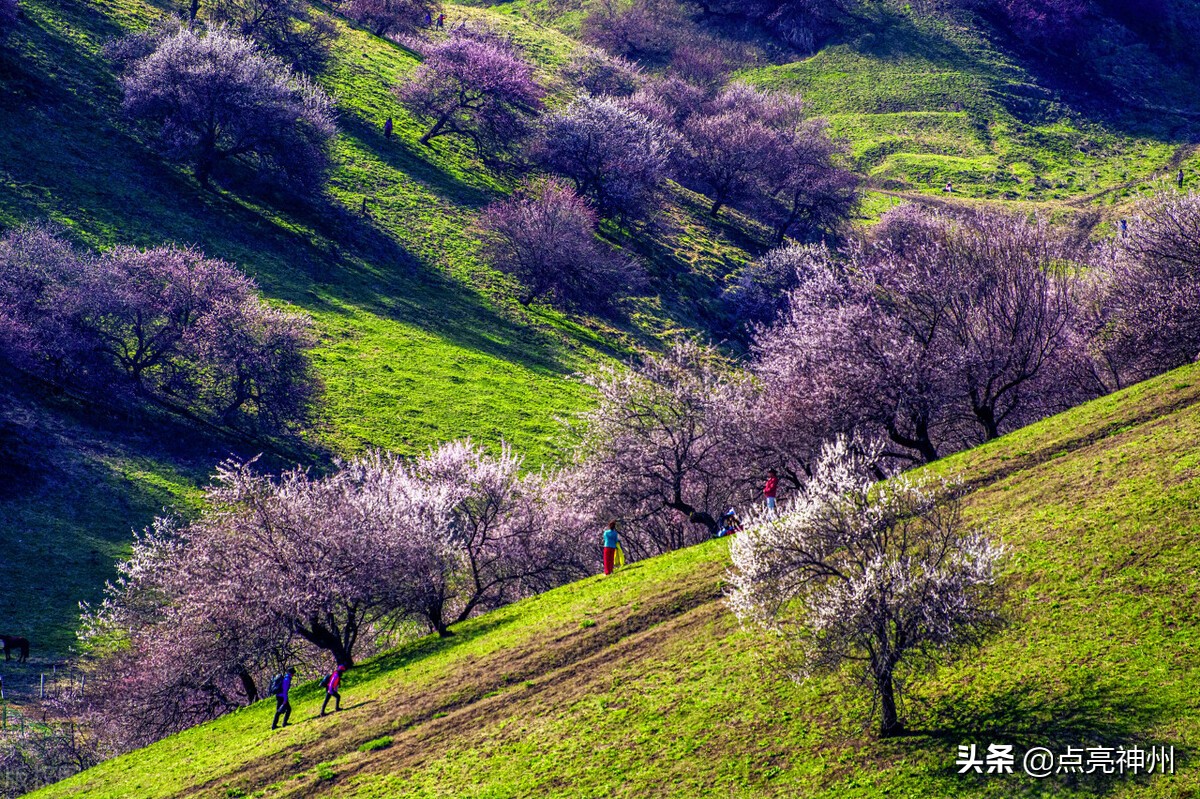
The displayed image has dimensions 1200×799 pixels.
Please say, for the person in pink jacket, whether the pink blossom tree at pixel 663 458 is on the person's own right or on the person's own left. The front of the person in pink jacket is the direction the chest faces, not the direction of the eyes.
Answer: on the person's own left

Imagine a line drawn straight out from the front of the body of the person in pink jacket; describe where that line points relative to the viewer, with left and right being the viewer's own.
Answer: facing to the right of the viewer

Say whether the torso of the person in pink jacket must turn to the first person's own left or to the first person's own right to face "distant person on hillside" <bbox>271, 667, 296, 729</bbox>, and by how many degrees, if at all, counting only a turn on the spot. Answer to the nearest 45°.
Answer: approximately 180°

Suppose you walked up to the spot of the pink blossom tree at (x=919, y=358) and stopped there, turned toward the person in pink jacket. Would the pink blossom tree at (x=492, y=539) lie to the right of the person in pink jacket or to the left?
right

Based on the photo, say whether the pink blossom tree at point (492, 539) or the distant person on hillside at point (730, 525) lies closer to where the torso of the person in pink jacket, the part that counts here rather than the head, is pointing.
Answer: the distant person on hillside

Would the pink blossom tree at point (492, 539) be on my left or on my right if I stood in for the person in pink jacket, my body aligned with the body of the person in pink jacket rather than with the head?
on my left

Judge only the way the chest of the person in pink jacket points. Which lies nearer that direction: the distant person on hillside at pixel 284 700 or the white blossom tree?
the white blossom tree
